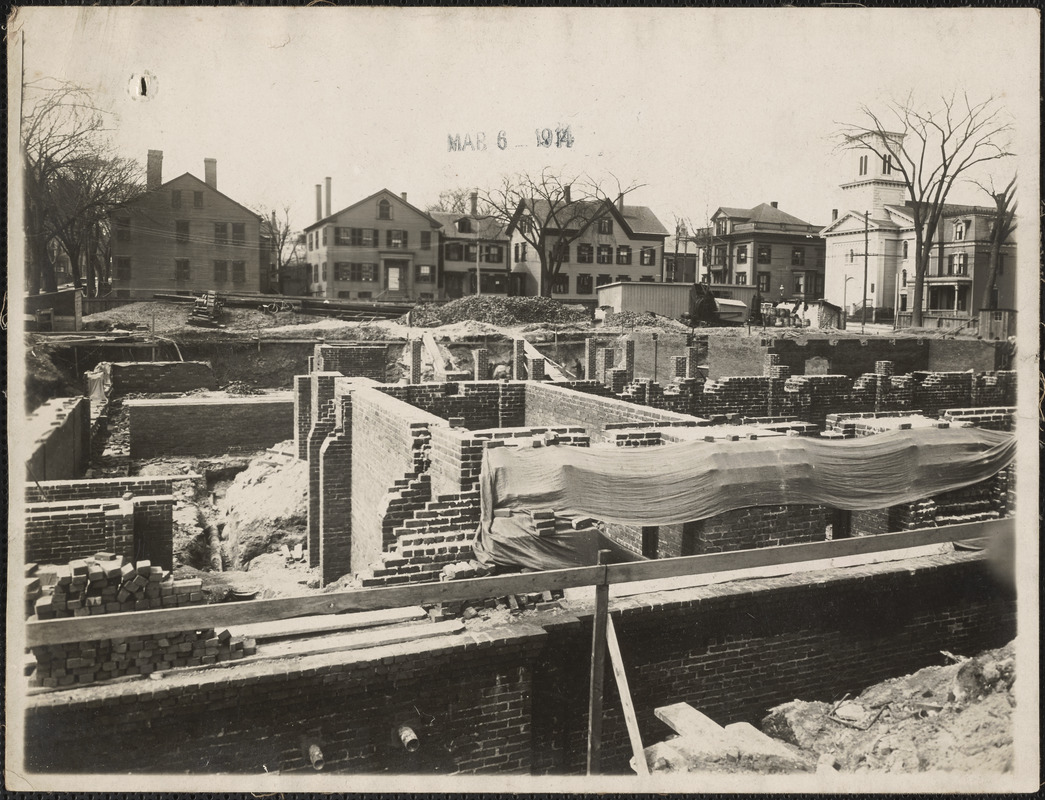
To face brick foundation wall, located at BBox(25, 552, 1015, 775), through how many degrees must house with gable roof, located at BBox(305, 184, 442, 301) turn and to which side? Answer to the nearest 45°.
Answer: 0° — it already faces it

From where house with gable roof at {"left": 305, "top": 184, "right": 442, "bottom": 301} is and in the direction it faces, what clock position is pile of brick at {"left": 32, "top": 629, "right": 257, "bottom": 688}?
The pile of brick is roughly at 12 o'clock from the house with gable roof.

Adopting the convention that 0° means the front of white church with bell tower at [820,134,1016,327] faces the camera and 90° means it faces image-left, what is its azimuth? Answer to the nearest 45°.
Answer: approximately 45°

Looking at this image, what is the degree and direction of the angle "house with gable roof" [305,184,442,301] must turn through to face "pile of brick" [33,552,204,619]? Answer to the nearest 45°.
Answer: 0° — it already faces it

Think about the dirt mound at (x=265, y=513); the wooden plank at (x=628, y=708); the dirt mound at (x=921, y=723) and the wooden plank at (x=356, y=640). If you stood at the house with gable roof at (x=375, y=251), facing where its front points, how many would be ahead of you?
4

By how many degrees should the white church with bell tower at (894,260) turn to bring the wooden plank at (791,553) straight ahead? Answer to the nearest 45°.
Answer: approximately 45° to its left

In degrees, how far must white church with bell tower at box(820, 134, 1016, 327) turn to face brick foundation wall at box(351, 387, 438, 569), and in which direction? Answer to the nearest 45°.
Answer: approximately 45° to its left

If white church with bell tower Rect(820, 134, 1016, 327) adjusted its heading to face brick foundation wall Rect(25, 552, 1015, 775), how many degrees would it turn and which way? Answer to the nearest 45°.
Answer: approximately 45° to its left

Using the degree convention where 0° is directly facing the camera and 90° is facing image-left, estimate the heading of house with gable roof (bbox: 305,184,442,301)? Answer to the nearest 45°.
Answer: approximately 0°
